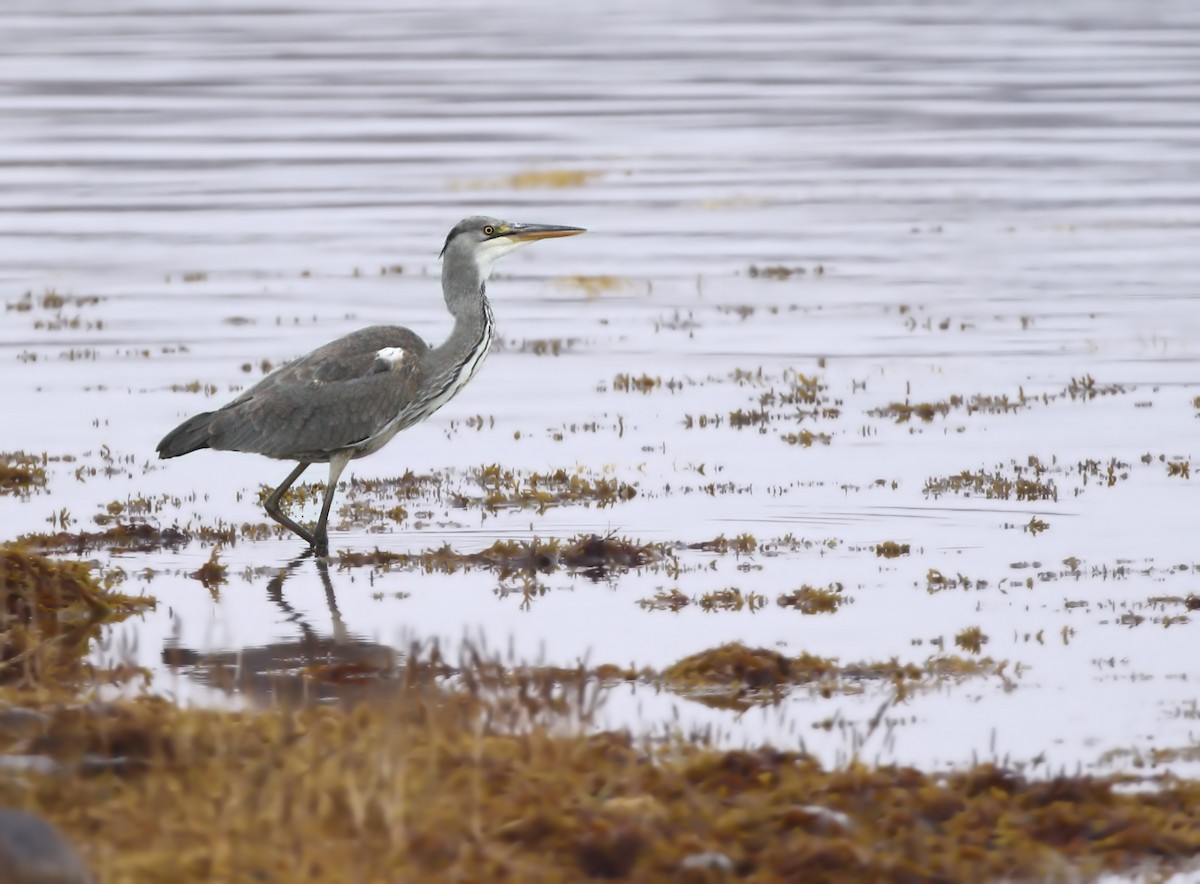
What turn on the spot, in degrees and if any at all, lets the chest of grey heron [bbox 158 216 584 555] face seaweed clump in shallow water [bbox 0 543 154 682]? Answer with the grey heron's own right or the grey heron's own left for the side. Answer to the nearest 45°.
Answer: approximately 135° to the grey heron's own right

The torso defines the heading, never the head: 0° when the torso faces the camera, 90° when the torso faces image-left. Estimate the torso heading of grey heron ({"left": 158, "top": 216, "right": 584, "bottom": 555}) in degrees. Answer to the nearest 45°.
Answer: approximately 270°
